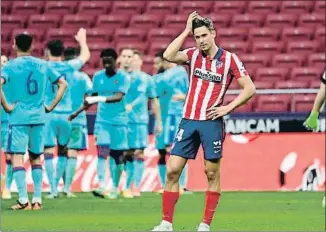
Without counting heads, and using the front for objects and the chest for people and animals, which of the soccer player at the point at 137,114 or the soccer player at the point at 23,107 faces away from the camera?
the soccer player at the point at 23,107

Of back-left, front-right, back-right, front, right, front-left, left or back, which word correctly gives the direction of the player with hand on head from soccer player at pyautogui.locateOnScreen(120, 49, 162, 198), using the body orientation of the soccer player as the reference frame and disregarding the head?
front-left

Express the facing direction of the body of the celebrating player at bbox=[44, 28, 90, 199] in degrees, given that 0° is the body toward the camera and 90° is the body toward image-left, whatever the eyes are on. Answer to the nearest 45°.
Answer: approximately 180°

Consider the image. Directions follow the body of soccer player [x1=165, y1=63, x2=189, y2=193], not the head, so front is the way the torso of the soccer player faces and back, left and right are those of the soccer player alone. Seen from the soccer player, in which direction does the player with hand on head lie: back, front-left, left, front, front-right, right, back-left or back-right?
left

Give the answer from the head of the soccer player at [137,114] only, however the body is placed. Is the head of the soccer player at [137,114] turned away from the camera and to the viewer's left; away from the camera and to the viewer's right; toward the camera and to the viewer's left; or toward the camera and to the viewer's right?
toward the camera and to the viewer's left

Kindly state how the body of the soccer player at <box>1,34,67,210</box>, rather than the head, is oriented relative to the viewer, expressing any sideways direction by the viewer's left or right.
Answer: facing away from the viewer

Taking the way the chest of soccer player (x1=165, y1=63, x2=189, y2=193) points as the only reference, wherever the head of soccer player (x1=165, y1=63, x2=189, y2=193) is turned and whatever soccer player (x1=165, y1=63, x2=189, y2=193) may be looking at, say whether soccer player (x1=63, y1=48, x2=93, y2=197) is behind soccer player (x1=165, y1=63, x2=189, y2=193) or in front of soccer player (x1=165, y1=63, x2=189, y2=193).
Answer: in front

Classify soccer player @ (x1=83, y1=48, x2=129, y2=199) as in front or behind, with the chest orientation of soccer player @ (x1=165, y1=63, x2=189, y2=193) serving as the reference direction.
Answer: in front
